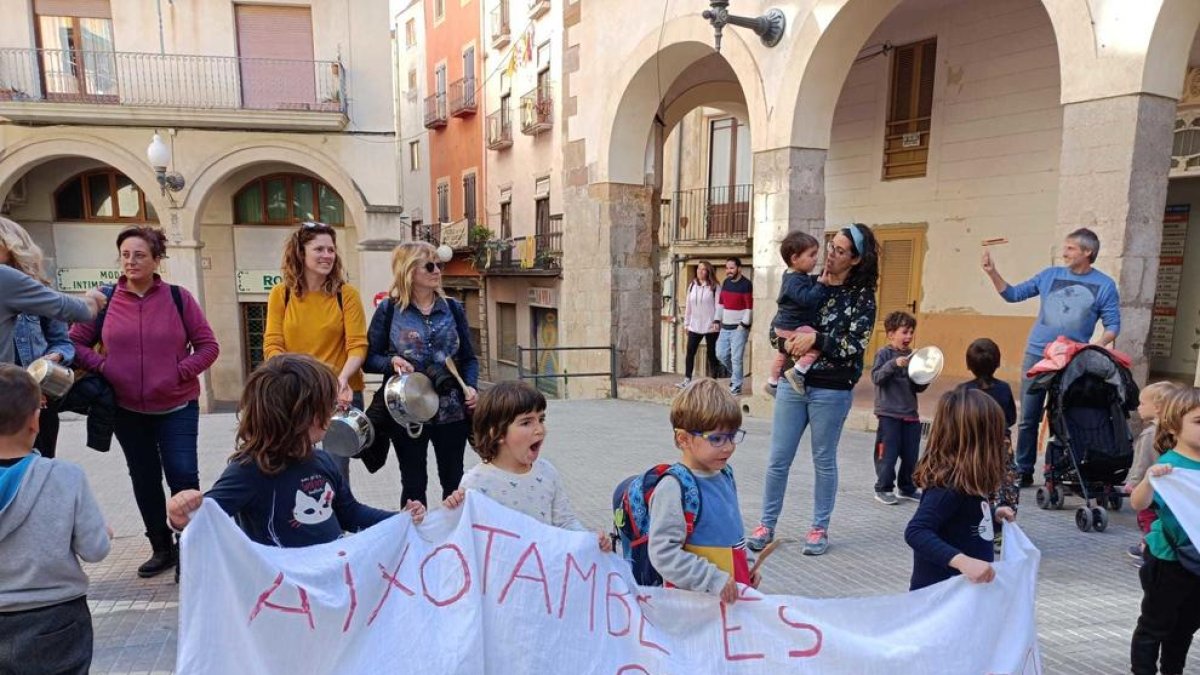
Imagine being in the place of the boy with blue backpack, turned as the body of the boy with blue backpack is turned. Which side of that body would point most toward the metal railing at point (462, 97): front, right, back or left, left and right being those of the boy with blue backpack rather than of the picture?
back

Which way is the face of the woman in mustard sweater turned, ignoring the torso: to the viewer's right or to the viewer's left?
to the viewer's right

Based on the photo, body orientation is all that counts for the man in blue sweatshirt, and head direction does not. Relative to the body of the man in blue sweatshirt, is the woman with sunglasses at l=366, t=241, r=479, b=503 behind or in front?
in front

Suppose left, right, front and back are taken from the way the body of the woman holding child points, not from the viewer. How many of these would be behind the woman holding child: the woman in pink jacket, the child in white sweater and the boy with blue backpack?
0

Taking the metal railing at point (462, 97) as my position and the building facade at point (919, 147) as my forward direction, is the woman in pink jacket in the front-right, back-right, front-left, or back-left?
front-right

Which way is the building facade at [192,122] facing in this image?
toward the camera

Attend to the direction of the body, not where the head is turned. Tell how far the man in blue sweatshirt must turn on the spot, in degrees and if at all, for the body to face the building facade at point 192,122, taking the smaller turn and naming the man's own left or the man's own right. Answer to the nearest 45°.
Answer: approximately 45° to the man's own right

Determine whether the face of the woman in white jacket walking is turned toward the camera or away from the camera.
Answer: toward the camera

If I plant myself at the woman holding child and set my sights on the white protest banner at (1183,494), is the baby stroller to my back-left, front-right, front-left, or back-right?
front-left

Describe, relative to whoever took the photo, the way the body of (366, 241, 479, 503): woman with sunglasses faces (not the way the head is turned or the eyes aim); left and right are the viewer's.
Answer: facing the viewer and to the right of the viewer

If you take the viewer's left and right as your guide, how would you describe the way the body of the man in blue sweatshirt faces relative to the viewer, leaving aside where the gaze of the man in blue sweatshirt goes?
facing the viewer and to the left of the viewer

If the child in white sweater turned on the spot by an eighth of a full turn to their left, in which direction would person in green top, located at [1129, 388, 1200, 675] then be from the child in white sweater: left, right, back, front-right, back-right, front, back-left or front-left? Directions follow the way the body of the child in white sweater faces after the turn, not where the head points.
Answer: front
